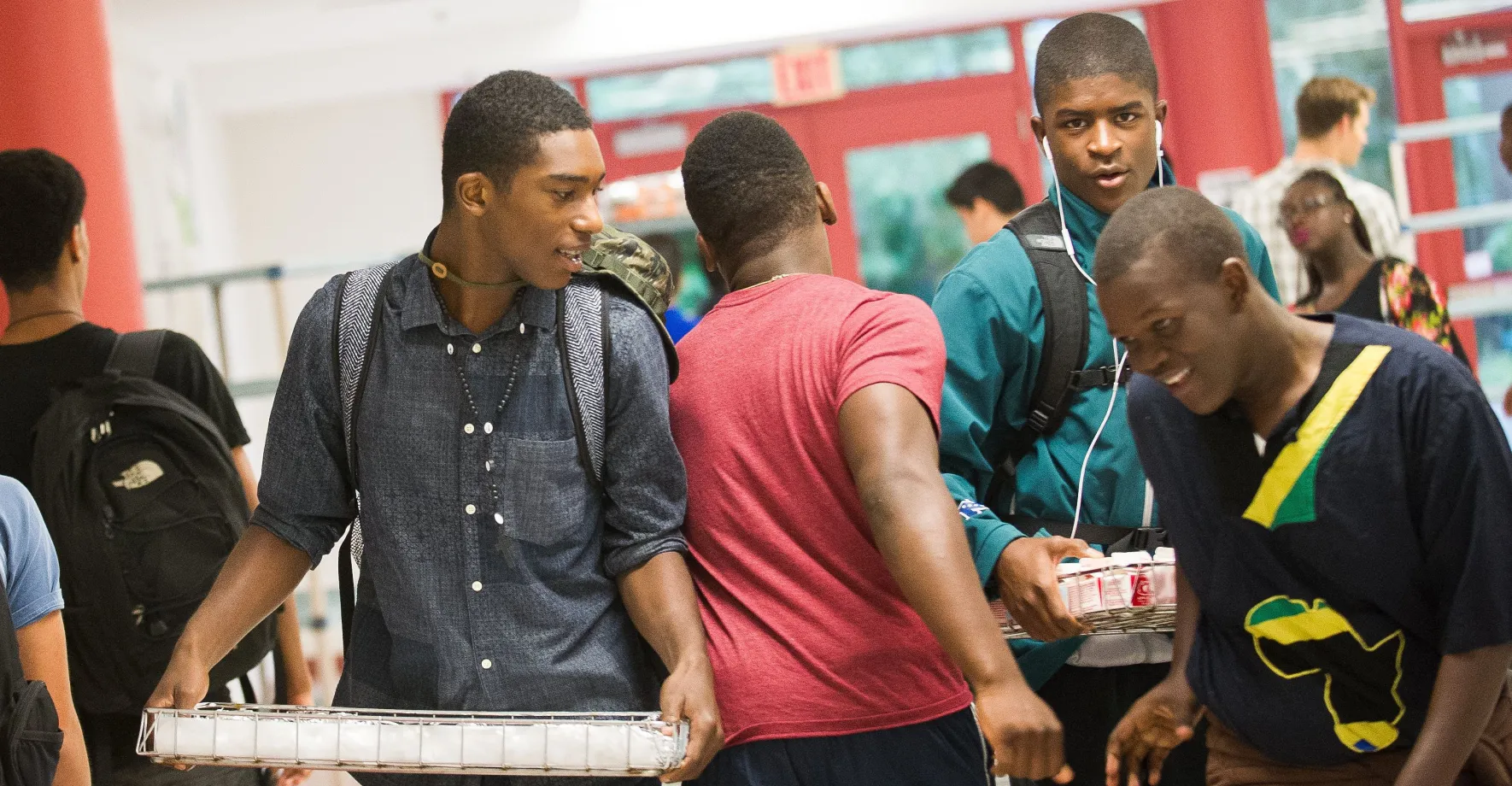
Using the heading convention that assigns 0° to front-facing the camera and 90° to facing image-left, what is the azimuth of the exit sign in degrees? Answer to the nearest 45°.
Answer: approximately 0°

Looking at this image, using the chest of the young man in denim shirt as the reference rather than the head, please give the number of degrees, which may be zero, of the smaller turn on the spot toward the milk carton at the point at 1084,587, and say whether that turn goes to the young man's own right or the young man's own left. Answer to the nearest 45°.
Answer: approximately 90° to the young man's own left

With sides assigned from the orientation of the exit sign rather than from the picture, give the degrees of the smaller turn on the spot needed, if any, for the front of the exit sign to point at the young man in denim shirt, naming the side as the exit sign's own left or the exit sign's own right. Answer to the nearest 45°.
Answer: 0° — it already faces them
